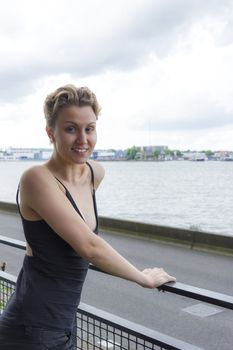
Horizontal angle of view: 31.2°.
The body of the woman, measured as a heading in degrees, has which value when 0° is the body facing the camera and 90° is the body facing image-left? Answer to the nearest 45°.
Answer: approximately 315°

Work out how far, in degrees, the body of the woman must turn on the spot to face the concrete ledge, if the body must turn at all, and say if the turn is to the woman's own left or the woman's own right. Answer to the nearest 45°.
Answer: approximately 135° to the woman's own left
